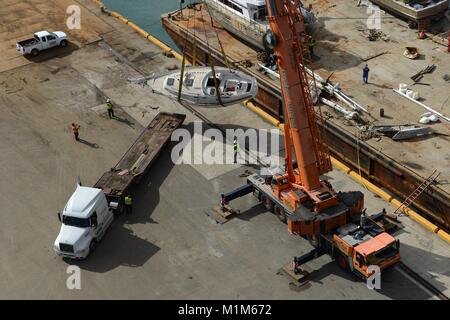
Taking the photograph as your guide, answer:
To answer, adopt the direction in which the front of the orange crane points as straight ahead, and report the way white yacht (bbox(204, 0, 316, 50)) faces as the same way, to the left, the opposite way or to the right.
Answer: the opposite way

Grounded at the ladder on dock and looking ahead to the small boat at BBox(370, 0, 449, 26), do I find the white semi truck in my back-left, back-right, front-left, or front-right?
back-left

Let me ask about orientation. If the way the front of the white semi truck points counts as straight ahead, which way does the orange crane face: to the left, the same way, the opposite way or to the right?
to the left

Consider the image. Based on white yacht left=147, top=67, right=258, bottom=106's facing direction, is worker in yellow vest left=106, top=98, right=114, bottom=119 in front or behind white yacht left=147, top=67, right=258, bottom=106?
in front

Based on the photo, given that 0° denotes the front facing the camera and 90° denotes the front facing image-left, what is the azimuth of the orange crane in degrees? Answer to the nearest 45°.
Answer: approximately 315°

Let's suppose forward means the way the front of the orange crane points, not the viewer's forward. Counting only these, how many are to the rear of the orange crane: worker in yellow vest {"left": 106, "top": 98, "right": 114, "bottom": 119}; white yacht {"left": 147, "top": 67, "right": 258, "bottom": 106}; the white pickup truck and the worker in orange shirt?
4

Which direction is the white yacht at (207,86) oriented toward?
to the viewer's left

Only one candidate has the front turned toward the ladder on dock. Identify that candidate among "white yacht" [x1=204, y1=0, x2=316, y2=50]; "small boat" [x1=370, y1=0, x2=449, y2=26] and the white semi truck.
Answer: the small boat

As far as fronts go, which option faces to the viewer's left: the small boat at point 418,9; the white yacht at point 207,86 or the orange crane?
the white yacht

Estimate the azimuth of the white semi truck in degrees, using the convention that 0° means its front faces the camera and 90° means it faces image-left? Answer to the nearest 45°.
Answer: approximately 45°
